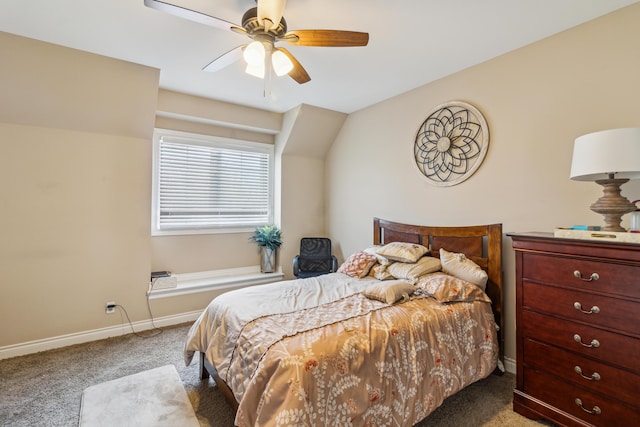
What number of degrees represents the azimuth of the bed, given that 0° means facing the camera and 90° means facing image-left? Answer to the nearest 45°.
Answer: approximately 45°

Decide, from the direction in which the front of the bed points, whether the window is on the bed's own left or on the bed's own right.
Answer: on the bed's own right

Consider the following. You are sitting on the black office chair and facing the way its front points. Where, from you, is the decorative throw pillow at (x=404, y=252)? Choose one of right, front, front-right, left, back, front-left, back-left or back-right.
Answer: front-left

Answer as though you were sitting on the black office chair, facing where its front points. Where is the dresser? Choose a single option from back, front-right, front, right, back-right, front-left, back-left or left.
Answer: front-left

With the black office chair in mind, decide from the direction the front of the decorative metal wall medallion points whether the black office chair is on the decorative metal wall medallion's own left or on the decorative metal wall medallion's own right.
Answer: on the decorative metal wall medallion's own right

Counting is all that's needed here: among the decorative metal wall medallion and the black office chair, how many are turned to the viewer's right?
0

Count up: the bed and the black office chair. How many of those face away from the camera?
0

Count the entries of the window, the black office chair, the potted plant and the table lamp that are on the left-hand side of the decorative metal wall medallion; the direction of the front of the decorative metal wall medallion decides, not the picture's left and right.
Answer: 1

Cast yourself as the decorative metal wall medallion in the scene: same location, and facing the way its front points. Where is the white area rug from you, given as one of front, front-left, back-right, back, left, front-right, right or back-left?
front

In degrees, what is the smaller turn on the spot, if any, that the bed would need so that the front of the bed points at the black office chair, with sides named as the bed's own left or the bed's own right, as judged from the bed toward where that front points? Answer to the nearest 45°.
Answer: approximately 135° to the bed's own right

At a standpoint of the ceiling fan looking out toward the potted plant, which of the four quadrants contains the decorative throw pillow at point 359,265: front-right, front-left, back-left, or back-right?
front-right

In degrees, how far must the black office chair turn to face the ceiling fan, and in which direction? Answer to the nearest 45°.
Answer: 0° — it already faces it

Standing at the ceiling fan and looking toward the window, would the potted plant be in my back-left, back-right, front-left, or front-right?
front-right

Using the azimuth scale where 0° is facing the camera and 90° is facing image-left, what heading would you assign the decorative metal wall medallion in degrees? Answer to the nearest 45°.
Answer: approximately 45°

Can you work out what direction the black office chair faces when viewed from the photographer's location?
facing the viewer

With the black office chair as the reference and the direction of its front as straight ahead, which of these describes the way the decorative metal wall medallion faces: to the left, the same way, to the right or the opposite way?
to the right

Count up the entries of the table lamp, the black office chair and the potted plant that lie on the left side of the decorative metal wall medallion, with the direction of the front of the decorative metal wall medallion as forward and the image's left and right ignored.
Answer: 1

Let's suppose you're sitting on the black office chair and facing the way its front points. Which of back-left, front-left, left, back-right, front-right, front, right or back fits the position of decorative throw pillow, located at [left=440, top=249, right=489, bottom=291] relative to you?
front-left

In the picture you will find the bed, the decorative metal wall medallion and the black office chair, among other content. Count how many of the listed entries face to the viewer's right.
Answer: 0
